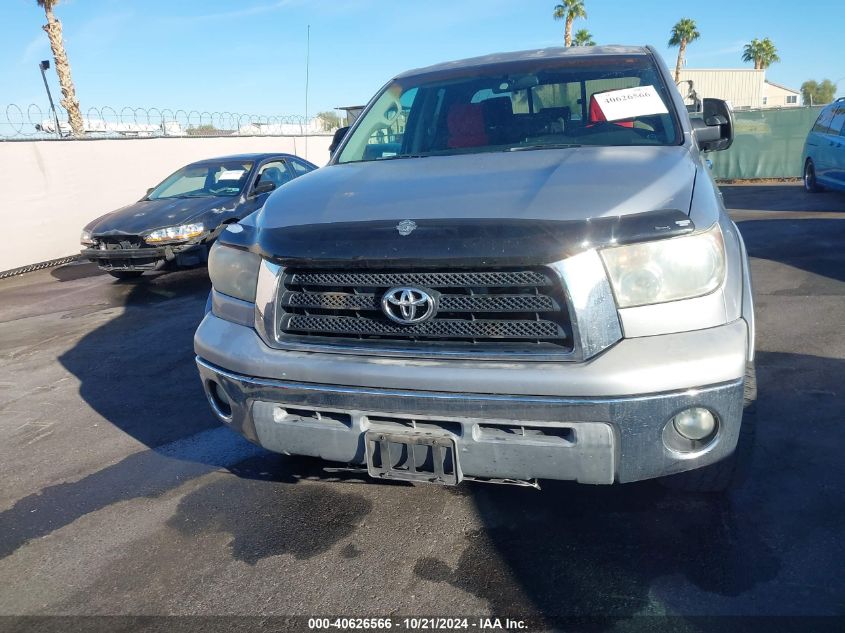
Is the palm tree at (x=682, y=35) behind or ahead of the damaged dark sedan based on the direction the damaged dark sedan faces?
behind

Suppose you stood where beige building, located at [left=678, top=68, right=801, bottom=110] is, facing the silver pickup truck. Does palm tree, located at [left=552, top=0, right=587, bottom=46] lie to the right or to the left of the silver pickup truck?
right

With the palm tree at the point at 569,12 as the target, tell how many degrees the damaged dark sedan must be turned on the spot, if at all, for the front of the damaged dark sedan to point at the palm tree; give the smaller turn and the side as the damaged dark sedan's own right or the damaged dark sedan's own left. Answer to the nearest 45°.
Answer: approximately 180°

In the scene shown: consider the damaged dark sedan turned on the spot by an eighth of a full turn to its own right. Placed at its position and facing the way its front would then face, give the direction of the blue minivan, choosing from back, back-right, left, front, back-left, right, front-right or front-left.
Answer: back

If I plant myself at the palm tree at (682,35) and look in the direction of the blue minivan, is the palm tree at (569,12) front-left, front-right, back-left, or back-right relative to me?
front-right

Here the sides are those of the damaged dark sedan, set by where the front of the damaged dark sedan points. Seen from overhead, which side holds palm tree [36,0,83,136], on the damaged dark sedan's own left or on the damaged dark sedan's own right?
on the damaged dark sedan's own right

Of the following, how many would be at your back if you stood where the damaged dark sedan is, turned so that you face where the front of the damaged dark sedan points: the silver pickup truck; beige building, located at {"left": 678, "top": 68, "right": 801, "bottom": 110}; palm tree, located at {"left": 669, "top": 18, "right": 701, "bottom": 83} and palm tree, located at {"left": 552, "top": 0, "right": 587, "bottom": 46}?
3

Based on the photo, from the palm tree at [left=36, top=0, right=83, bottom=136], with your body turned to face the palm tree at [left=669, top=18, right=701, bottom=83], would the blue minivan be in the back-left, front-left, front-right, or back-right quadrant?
front-right

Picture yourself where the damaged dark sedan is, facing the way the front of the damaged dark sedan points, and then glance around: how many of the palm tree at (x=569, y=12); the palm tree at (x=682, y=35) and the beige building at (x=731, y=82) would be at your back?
3

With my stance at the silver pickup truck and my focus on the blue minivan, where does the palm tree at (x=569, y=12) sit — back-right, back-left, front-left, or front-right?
front-left

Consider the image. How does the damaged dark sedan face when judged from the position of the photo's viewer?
facing the viewer and to the left of the viewer

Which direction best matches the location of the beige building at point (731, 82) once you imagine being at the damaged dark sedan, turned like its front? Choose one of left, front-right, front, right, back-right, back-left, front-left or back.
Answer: back
